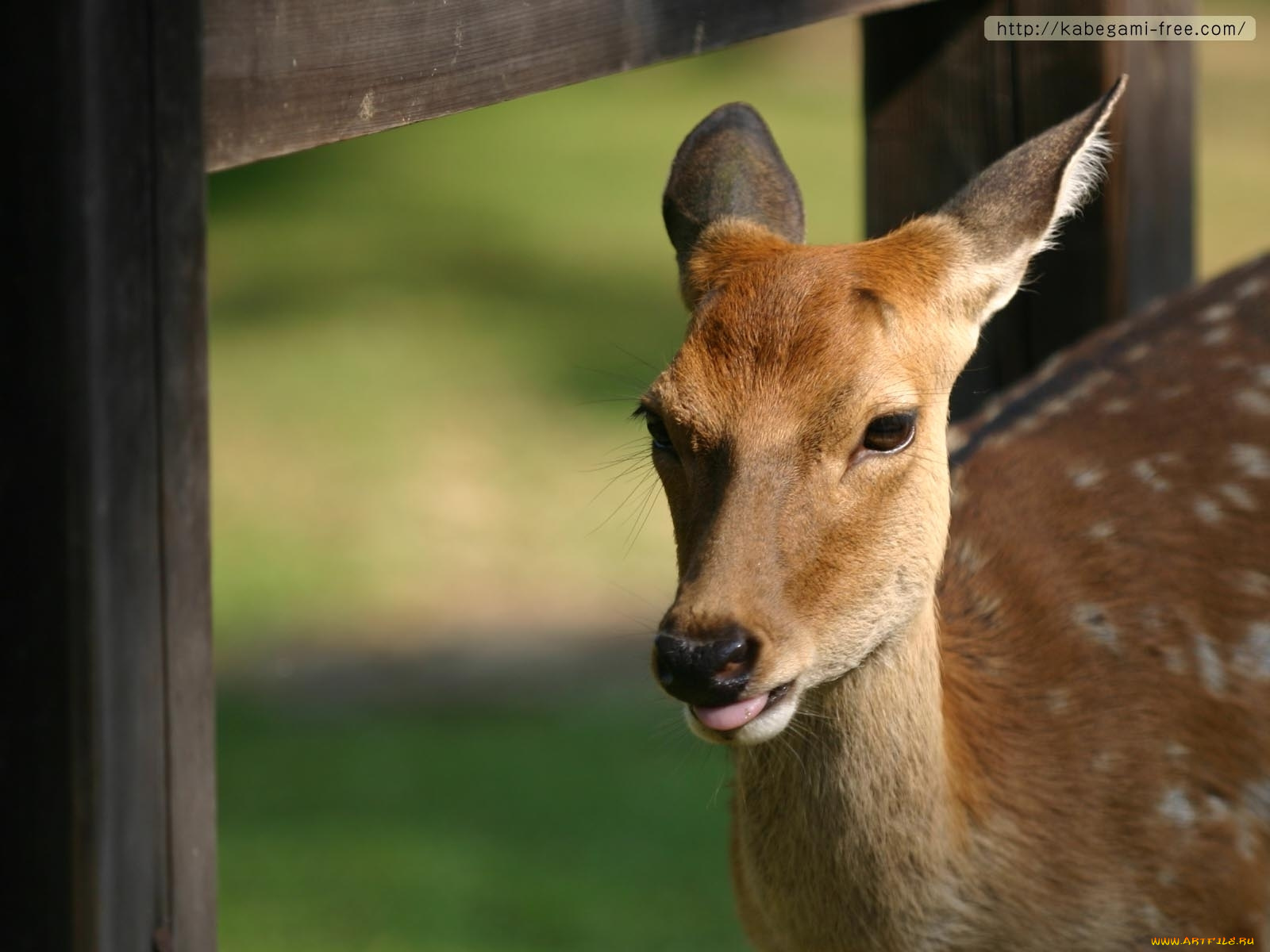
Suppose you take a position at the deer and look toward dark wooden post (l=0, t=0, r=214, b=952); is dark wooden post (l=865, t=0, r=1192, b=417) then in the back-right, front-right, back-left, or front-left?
back-right

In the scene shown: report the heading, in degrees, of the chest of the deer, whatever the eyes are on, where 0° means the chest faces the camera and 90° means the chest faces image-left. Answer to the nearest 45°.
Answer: approximately 45°

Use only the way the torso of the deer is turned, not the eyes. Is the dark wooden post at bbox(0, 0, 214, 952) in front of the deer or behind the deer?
in front

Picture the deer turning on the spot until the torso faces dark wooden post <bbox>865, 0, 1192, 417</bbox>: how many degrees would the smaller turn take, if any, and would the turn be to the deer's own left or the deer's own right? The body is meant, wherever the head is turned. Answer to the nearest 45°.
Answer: approximately 135° to the deer's own right
